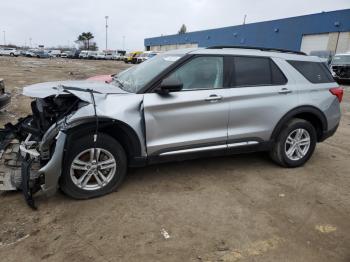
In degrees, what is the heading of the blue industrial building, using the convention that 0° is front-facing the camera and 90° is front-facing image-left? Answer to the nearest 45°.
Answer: approximately 45°
